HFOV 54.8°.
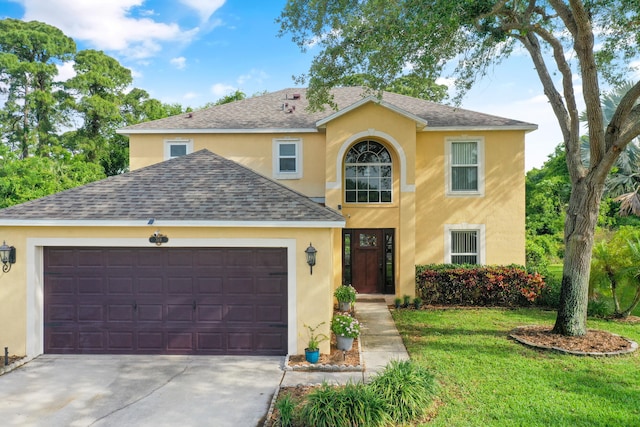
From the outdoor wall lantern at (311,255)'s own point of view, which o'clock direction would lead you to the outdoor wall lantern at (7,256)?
the outdoor wall lantern at (7,256) is roughly at 3 o'clock from the outdoor wall lantern at (311,255).

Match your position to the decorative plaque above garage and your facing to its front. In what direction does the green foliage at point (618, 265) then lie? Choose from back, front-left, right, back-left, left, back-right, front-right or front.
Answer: left

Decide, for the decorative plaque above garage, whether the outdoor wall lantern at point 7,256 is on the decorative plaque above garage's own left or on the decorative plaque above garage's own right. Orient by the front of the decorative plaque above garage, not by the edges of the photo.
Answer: on the decorative plaque above garage's own right

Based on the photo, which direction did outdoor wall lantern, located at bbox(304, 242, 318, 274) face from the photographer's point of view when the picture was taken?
facing the viewer

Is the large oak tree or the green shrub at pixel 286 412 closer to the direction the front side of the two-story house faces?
the green shrub

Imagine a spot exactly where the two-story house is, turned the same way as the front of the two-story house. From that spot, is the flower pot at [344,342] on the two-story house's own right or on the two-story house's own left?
on the two-story house's own left

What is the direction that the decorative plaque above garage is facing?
toward the camera

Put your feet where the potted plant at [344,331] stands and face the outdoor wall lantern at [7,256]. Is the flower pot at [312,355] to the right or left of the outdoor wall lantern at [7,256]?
left

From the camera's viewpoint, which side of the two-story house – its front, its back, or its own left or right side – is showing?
front

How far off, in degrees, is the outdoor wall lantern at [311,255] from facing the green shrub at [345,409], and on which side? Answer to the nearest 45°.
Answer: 0° — it already faces it

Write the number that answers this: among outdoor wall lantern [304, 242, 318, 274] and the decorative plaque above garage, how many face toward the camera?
2

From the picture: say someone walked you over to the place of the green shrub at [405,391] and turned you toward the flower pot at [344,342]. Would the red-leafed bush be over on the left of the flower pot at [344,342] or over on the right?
right
